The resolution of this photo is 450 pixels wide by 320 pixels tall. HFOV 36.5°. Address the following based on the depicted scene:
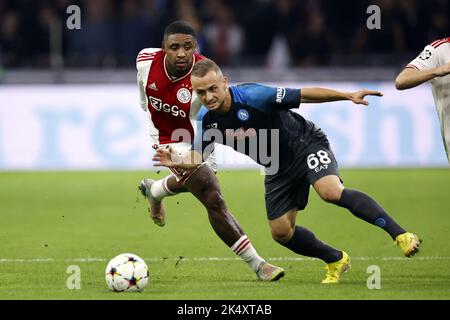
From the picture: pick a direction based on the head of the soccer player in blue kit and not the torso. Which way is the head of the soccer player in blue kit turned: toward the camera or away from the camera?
toward the camera

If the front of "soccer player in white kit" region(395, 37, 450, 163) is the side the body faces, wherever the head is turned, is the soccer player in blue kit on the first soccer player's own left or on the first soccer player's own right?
on the first soccer player's own right
